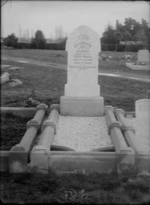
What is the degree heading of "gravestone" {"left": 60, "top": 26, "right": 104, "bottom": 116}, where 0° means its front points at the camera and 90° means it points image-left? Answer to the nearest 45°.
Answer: approximately 0°

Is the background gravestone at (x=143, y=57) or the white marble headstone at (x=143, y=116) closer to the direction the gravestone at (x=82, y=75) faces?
the white marble headstone

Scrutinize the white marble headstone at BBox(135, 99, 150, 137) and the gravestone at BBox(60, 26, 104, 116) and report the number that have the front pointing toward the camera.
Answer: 2

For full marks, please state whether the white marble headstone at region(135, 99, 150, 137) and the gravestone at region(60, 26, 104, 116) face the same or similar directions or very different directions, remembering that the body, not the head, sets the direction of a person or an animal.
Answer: same or similar directions

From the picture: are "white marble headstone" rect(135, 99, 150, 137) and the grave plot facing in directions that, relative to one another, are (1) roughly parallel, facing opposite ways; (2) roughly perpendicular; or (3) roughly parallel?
roughly parallel

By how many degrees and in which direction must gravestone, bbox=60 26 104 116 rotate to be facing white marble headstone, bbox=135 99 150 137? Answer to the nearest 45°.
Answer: approximately 45° to its left

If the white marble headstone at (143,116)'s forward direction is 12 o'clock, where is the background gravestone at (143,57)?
The background gravestone is roughly at 6 o'clock from the white marble headstone.

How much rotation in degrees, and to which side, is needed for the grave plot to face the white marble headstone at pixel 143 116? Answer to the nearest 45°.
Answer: approximately 135° to its left

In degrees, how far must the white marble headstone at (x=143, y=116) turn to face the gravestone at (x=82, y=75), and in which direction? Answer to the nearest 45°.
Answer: approximately 135° to its right

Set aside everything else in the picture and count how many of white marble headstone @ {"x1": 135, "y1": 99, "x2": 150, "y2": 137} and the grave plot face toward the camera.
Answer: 2

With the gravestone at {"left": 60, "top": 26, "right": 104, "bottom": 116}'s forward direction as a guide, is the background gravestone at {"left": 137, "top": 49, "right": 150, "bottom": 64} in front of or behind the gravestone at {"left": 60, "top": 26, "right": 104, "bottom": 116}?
behind

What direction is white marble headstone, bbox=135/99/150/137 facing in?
toward the camera

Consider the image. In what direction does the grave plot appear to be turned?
toward the camera

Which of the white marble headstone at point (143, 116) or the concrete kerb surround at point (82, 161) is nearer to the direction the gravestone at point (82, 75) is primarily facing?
the concrete kerb surround

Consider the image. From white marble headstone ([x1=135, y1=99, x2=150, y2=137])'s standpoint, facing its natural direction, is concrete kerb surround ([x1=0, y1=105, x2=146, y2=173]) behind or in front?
in front
